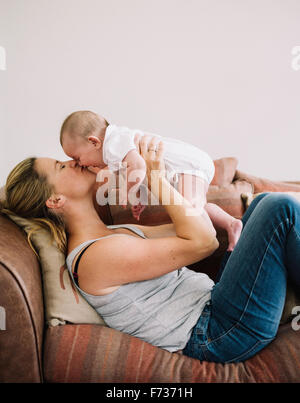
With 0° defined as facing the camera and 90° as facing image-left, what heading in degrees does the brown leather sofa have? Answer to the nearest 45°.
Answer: approximately 0°
